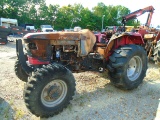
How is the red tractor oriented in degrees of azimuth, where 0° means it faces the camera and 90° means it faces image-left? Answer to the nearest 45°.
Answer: approximately 45°
